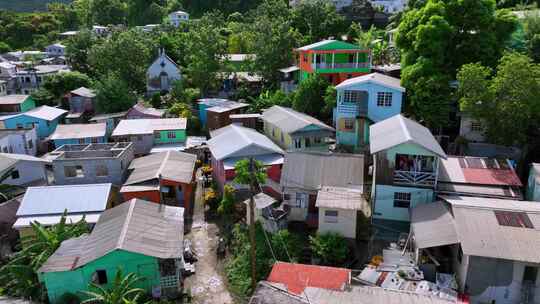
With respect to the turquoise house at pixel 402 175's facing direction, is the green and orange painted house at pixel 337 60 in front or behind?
behind

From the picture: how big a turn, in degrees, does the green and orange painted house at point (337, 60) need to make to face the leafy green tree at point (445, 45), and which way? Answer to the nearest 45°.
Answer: approximately 45° to its left

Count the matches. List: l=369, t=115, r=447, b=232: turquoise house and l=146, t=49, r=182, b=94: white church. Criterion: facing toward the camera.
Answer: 2

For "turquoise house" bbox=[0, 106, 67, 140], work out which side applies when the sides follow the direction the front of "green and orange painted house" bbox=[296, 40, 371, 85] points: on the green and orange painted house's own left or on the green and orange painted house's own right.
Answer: on the green and orange painted house's own right

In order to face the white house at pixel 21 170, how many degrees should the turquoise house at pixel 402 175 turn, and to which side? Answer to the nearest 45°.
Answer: approximately 90° to its right

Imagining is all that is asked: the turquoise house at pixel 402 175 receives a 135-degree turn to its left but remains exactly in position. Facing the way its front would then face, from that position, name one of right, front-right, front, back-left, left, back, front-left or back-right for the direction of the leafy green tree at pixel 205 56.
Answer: left

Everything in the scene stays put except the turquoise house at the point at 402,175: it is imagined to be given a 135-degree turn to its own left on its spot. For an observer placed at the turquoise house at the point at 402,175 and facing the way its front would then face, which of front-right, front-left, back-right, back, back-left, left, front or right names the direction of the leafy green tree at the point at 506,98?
front

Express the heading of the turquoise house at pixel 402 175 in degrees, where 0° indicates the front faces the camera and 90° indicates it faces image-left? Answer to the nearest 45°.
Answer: approximately 0°

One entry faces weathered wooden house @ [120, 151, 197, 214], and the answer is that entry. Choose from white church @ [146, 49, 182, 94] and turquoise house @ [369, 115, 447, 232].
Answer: the white church

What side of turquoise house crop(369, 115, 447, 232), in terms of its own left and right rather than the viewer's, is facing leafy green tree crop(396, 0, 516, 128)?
back
